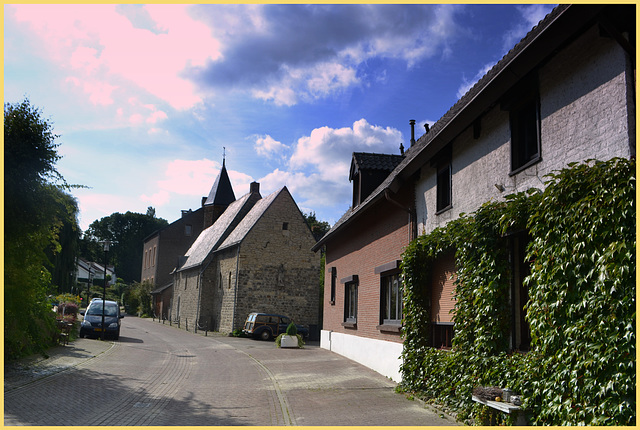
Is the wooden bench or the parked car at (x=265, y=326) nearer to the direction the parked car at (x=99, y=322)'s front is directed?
the wooden bench

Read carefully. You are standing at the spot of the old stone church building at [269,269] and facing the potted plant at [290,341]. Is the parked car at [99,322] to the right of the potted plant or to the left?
right

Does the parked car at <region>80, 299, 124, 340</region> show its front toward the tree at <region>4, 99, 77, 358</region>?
yes

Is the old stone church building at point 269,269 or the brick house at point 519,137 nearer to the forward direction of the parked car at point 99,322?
the brick house

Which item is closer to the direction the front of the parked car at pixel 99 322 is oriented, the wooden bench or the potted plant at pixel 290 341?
the wooden bench

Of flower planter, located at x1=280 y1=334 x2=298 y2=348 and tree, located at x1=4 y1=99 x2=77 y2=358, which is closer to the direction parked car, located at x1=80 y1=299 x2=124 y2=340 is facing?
the tree

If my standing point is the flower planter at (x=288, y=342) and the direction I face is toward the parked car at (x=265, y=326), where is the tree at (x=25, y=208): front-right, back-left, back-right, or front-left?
back-left

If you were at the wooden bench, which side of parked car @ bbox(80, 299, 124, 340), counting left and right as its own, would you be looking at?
front

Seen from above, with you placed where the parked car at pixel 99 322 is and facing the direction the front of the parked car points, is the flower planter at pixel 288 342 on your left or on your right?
on your left

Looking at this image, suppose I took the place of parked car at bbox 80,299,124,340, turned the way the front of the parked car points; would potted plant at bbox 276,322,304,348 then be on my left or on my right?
on my left

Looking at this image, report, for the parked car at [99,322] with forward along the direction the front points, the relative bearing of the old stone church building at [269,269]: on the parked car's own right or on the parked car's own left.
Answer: on the parked car's own left

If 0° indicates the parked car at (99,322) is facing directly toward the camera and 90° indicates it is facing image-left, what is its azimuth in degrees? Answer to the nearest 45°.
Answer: approximately 0°
